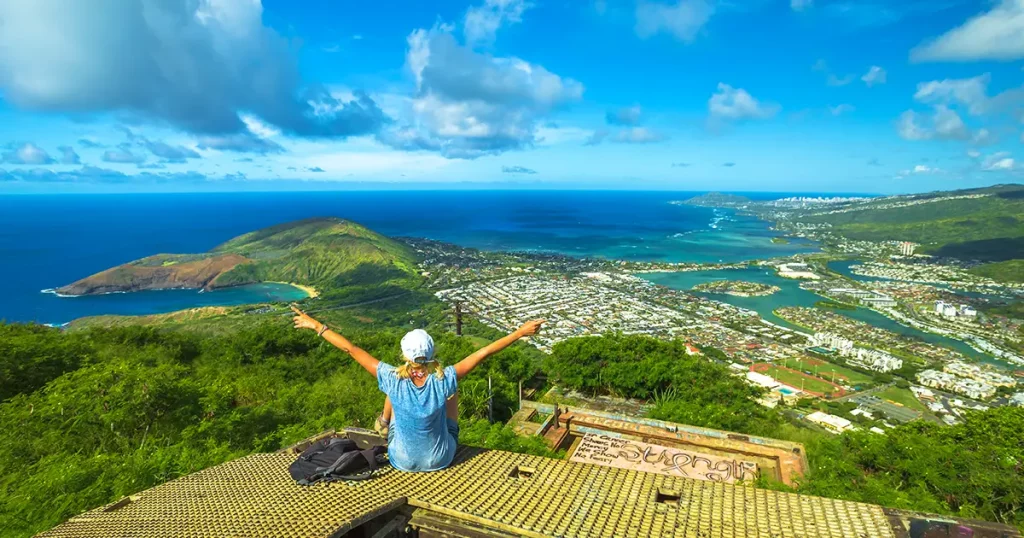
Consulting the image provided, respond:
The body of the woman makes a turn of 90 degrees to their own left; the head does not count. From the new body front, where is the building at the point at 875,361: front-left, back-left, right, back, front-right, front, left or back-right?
back-right

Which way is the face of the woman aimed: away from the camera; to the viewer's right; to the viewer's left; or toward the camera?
away from the camera

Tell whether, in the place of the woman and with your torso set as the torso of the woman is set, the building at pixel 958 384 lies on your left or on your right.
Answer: on your right

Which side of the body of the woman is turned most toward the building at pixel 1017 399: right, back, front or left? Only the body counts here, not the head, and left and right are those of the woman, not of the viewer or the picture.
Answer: right

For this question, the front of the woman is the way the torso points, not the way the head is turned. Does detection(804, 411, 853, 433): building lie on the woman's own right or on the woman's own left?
on the woman's own right

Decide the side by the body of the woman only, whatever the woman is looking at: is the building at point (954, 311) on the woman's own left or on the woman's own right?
on the woman's own right

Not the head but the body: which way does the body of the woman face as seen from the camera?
away from the camera

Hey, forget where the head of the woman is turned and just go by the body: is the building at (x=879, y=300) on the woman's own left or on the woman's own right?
on the woman's own right
